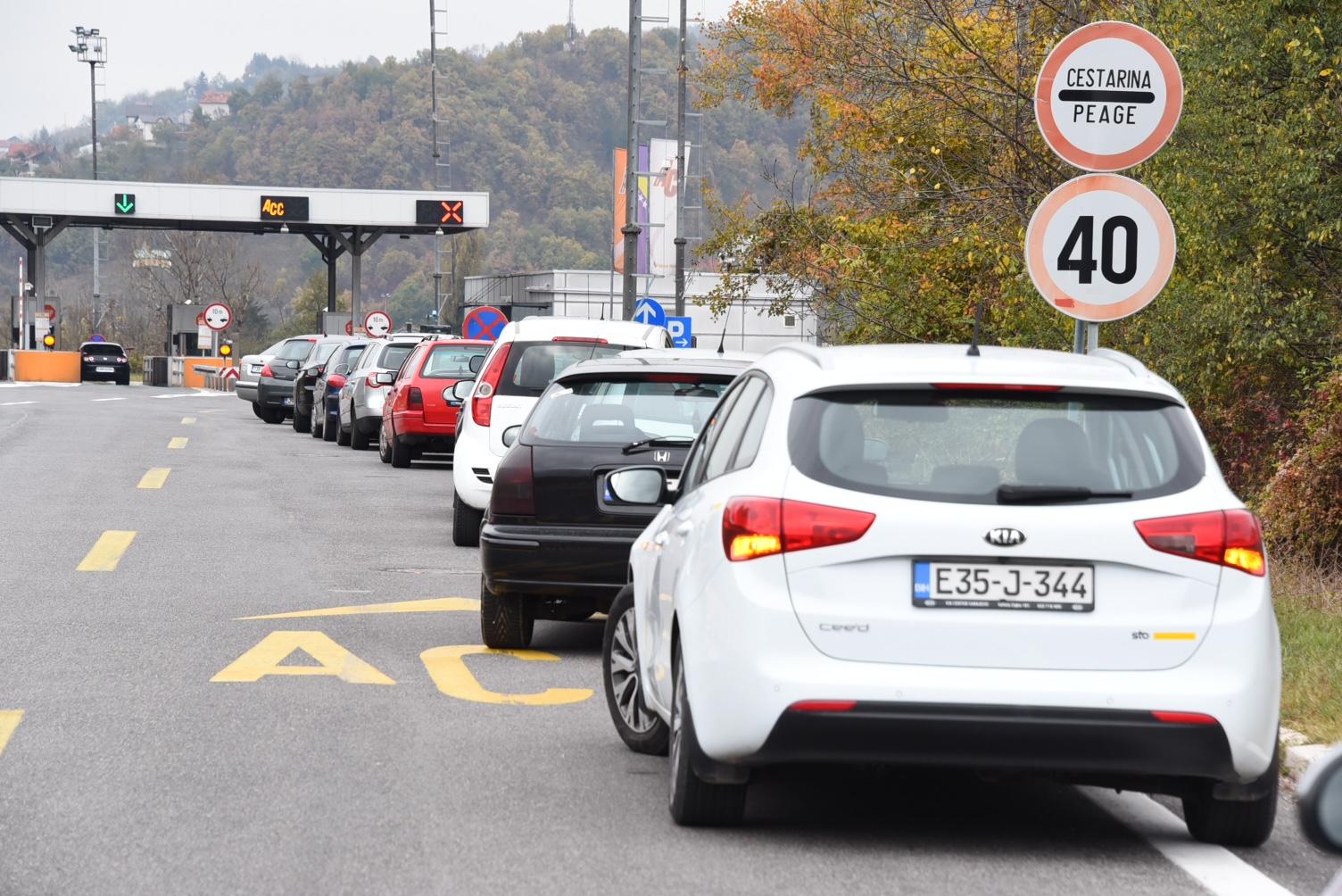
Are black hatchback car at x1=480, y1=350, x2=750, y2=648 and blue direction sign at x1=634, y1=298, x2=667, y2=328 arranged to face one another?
yes

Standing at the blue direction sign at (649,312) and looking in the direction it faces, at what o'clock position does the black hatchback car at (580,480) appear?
The black hatchback car is roughly at 12 o'clock from the blue direction sign.

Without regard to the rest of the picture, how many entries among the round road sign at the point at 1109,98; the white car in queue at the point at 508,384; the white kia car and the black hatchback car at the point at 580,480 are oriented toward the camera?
1

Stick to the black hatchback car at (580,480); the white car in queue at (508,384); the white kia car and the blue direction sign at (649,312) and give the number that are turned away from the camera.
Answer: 3

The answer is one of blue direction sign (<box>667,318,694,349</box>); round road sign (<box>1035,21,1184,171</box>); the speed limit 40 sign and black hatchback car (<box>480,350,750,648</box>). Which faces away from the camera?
the black hatchback car

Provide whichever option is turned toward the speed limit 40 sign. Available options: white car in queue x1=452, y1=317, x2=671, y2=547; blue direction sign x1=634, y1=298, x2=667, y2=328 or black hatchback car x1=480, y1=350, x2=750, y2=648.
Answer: the blue direction sign

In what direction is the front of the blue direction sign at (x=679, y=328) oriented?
toward the camera

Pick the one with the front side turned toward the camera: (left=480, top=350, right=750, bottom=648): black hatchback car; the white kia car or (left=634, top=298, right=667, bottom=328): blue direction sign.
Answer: the blue direction sign

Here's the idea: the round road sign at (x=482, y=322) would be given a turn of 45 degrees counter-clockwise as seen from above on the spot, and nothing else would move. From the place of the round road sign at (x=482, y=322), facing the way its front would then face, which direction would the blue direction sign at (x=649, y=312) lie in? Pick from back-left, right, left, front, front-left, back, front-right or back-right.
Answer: front-left

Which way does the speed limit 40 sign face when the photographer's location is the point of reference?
facing the viewer

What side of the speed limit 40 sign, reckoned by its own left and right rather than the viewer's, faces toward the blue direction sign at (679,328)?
back

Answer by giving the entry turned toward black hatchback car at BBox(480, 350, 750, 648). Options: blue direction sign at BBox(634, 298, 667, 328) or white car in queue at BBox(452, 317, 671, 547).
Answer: the blue direction sign

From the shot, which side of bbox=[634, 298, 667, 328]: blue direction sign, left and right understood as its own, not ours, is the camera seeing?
front

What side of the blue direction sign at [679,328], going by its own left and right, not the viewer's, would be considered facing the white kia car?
front

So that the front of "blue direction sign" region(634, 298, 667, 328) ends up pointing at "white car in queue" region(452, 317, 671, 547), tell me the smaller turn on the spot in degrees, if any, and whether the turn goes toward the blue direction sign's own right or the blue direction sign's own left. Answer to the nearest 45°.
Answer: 0° — it already faces it

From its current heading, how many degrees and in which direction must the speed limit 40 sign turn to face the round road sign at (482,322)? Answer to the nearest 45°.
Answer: approximately 135° to its right

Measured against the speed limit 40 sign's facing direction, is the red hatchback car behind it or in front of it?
behind

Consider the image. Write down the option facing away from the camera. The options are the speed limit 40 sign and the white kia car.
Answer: the white kia car
